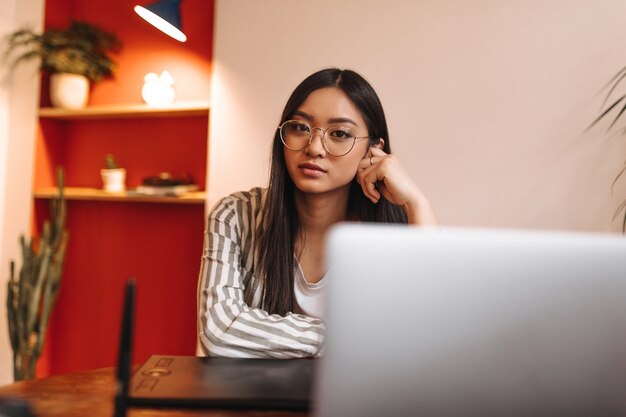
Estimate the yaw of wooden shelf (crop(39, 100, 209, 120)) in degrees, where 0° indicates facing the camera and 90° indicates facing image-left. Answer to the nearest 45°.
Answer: approximately 0°

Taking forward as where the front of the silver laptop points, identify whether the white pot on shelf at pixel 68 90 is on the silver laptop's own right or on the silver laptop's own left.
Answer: on the silver laptop's own left

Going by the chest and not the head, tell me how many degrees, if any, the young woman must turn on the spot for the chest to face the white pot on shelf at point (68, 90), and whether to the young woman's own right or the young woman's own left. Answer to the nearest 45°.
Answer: approximately 135° to the young woman's own right

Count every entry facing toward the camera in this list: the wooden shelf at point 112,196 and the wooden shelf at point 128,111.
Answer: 2

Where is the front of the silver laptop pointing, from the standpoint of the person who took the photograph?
facing away from the viewer

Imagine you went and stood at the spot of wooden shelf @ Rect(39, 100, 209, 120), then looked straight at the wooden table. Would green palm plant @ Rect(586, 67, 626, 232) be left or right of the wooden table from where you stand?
left
